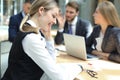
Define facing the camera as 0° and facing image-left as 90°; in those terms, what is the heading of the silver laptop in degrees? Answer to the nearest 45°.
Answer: approximately 225°

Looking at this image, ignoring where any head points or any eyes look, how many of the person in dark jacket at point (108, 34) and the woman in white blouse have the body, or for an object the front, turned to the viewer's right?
1

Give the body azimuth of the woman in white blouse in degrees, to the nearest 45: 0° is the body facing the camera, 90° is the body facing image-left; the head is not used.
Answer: approximately 270°

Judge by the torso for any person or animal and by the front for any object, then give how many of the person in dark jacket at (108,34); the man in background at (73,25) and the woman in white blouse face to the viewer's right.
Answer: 1

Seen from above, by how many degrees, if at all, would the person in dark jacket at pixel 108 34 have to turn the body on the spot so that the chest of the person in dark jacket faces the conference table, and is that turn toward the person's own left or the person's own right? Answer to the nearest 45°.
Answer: approximately 45° to the person's own left

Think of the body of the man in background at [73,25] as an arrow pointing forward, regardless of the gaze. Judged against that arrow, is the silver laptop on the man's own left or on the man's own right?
on the man's own left

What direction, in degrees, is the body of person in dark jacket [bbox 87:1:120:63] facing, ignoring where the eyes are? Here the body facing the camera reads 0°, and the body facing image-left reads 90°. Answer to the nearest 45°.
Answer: approximately 45°

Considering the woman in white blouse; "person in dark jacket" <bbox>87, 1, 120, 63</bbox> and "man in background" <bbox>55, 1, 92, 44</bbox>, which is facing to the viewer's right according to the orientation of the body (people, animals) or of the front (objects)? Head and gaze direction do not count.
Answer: the woman in white blouse

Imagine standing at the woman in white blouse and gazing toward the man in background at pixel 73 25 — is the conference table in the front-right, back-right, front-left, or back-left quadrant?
front-right

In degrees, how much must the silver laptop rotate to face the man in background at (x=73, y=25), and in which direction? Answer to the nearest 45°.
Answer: approximately 45° to its left

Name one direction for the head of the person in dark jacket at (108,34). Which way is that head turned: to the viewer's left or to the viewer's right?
to the viewer's left

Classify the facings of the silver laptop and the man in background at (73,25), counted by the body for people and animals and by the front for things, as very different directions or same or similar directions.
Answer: very different directions

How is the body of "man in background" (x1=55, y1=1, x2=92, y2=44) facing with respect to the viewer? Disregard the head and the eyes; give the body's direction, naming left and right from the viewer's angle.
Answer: facing the viewer and to the left of the viewer

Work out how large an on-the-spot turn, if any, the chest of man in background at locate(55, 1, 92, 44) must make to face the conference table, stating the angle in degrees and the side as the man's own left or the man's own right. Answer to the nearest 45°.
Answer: approximately 45° to the man's own left
